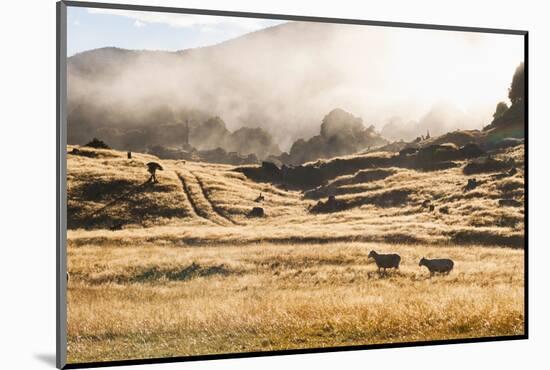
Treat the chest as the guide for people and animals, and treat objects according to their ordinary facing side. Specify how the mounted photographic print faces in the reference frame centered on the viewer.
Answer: facing the viewer and to the right of the viewer
